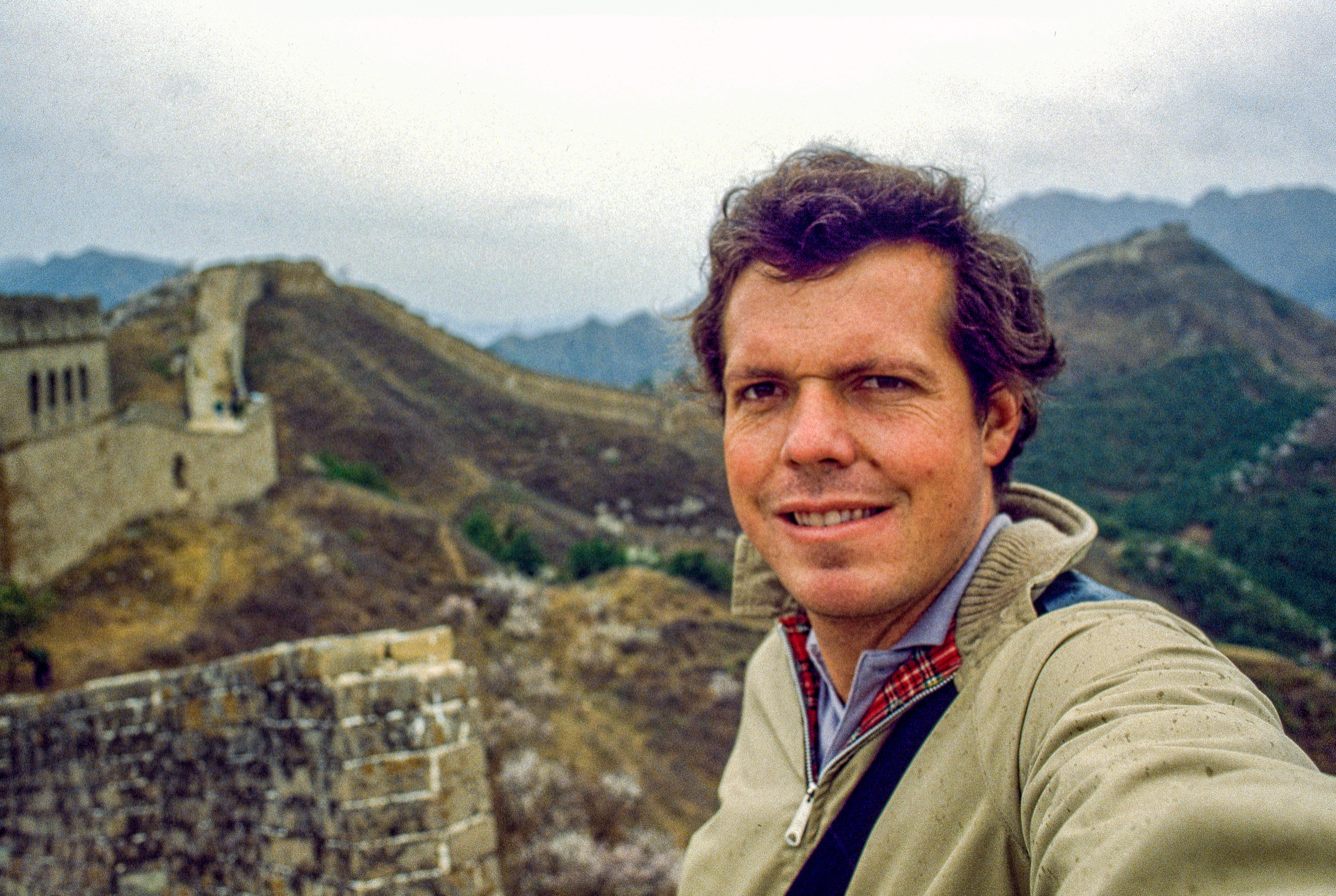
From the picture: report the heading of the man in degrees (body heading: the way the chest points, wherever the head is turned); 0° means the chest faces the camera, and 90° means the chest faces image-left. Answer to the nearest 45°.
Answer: approximately 45°

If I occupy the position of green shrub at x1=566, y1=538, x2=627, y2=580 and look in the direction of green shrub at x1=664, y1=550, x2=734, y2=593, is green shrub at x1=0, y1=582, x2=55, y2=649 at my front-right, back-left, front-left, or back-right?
back-right

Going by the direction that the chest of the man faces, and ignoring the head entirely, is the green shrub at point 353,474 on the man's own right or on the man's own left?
on the man's own right

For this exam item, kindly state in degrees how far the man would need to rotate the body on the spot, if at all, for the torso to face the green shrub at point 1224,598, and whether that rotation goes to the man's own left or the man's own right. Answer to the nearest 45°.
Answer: approximately 135° to the man's own right

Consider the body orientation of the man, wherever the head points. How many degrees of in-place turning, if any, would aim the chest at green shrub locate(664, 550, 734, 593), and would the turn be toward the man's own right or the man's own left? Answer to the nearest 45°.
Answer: approximately 135° to the man's own right

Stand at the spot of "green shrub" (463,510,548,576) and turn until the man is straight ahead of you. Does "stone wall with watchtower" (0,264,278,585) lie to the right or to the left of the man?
right
